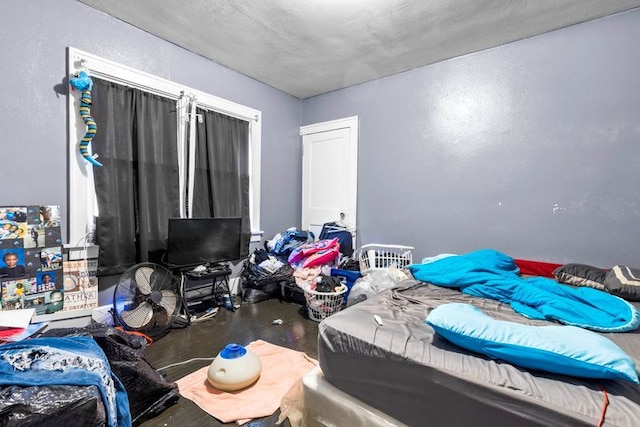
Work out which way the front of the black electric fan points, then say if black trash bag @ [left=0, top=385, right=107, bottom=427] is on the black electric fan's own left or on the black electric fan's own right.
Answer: on the black electric fan's own right

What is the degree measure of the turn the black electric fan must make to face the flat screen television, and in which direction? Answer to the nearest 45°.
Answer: approximately 90° to its left

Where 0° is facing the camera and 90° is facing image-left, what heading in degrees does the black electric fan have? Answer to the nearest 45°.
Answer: approximately 315°

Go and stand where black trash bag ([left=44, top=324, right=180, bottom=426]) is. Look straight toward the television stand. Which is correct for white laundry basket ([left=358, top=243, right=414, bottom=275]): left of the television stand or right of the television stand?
right

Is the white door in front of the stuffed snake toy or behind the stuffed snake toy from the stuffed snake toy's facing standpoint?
behind
